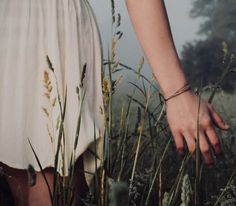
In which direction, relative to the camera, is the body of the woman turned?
away from the camera

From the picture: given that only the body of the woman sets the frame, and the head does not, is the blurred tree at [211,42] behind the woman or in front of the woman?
in front
